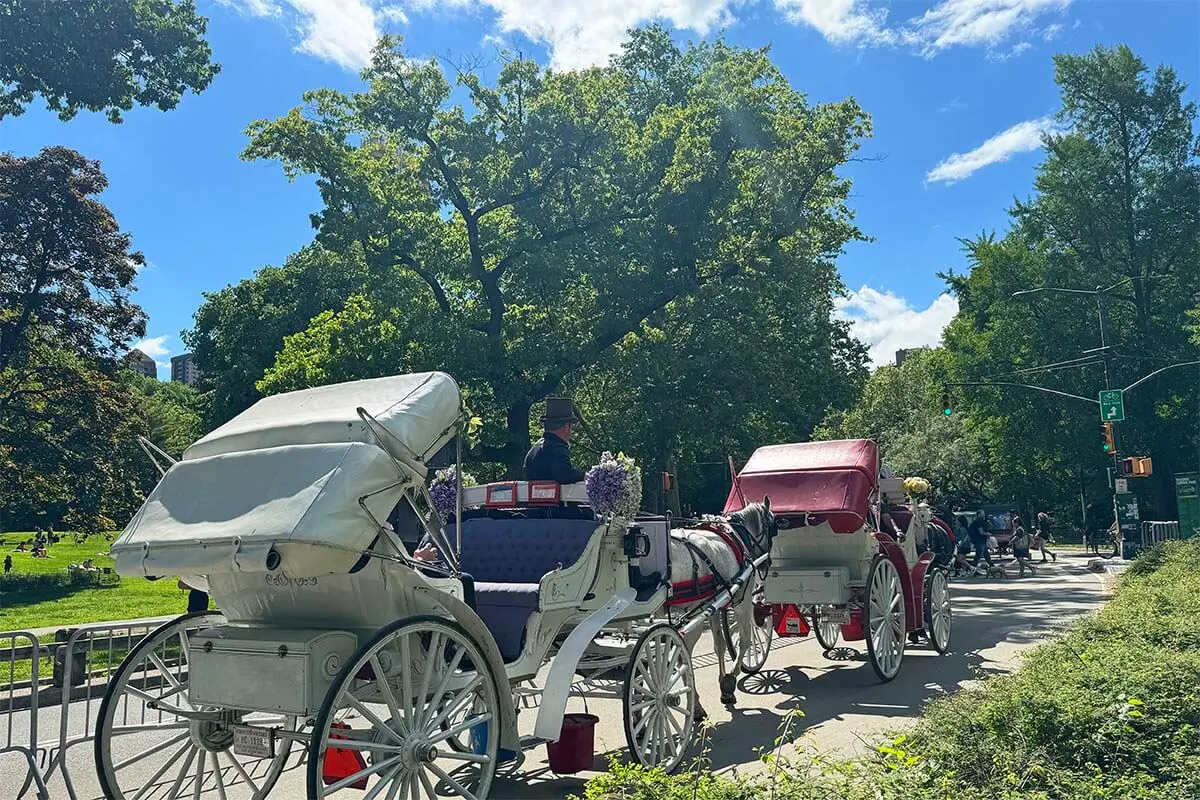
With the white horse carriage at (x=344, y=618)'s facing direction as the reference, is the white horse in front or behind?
in front

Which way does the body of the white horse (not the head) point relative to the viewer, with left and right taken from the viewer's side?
facing away from the viewer and to the right of the viewer

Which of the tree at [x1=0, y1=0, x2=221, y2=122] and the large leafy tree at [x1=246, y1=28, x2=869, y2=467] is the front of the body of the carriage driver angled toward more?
the large leafy tree

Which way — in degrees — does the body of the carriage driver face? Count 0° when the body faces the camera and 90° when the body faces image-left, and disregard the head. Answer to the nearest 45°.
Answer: approximately 225°

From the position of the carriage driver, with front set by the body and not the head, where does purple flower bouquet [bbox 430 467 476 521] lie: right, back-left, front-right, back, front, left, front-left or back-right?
back-left

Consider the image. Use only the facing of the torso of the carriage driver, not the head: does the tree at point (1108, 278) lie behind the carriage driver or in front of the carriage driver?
in front

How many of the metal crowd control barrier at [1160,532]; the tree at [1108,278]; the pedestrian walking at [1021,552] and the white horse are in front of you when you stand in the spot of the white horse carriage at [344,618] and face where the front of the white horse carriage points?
4

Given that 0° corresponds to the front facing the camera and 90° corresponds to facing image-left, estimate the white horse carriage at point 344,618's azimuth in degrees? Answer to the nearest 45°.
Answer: approximately 225°

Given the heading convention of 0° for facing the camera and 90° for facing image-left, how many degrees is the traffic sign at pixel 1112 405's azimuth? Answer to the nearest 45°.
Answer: approximately 0°
